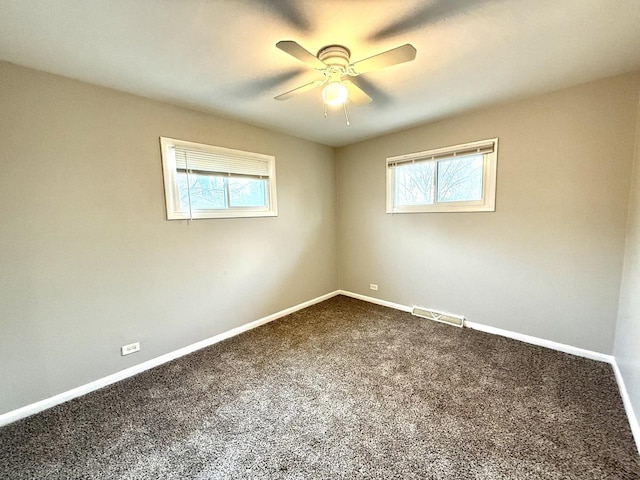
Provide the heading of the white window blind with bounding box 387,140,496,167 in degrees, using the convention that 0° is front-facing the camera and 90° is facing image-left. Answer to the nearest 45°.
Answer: approximately 45°

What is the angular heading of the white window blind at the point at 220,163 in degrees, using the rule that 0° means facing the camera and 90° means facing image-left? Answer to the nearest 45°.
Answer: approximately 315°

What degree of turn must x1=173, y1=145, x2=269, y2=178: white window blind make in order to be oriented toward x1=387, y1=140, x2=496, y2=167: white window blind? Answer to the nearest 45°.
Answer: approximately 45° to its left

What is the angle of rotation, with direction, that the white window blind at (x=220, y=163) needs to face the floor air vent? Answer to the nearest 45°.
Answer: approximately 45° to its left

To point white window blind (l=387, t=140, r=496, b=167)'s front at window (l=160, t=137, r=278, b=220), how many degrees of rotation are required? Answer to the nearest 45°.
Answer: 0° — it already faces it
